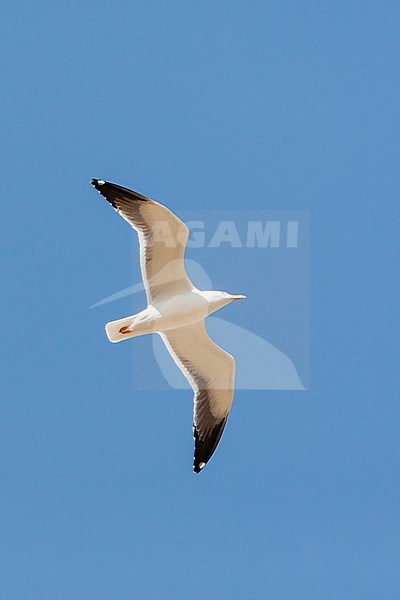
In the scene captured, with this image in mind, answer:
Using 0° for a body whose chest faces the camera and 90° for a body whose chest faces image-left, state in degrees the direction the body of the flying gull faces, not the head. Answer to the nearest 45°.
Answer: approximately 270°
